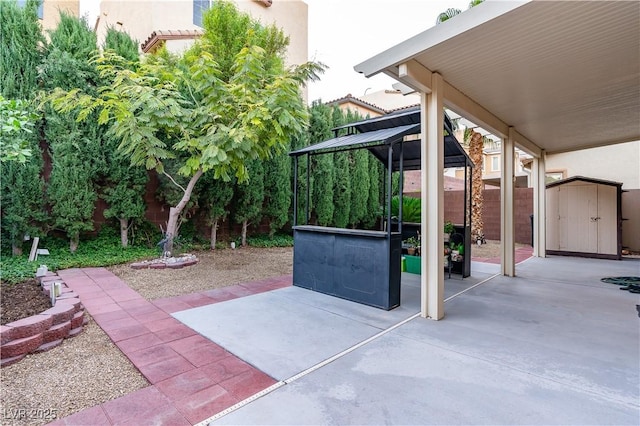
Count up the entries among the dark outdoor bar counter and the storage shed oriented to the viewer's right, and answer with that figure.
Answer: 0

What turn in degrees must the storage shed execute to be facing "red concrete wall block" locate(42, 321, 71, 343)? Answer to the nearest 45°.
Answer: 0° — it already faces it

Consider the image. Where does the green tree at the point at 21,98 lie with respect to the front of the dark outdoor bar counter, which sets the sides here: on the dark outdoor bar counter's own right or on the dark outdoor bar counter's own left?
on the dark outdoor bar counter's own right

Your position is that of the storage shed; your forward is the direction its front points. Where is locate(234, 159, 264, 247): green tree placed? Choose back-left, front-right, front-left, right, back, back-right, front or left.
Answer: front-right

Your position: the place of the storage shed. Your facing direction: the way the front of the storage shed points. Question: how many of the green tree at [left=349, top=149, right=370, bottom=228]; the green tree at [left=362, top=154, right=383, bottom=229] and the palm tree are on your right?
3

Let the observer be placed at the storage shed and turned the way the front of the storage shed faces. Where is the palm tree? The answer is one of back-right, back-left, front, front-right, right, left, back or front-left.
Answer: right

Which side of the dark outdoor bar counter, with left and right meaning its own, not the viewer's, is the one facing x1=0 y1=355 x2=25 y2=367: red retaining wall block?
front

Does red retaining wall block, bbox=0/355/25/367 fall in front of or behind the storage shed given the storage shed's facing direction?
in front

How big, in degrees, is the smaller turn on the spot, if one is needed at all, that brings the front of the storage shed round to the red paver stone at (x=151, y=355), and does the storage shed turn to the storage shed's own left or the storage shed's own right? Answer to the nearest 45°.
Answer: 0° — it already faces it

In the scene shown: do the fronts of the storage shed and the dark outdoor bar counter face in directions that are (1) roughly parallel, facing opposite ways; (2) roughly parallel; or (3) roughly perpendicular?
roughly parallel

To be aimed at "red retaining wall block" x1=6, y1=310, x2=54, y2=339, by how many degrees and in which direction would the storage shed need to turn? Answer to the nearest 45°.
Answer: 0° — it already faces it

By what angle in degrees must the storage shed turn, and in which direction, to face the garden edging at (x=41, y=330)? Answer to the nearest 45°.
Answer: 0° — it already faces it

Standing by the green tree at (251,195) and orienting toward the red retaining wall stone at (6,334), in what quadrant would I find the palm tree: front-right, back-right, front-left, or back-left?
back-left

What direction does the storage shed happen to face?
toward the camera

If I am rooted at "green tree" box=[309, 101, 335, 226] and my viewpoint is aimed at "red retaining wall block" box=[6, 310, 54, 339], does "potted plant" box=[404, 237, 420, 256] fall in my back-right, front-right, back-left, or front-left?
front-left

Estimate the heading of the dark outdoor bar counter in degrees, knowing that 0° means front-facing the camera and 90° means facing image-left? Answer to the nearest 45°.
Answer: approximately 45°

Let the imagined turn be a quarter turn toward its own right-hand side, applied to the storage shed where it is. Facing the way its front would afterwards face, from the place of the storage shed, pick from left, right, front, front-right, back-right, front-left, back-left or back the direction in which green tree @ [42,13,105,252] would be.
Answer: front-left

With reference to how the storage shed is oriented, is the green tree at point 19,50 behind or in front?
in front
